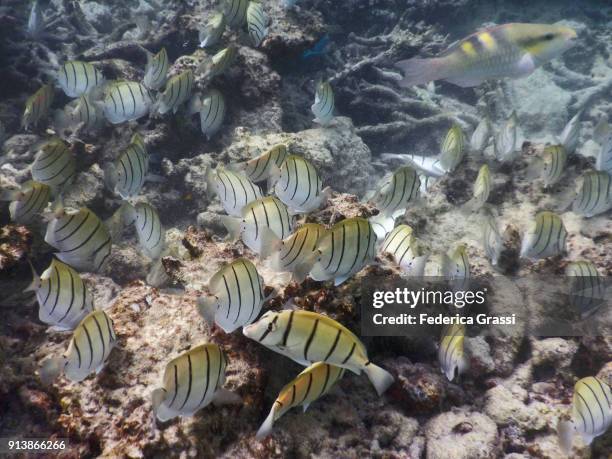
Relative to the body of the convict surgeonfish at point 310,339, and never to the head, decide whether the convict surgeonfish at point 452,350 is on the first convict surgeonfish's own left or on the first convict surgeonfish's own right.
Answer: on the first convict surgeonfish's own right

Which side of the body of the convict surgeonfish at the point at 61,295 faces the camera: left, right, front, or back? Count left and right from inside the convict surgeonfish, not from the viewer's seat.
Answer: right

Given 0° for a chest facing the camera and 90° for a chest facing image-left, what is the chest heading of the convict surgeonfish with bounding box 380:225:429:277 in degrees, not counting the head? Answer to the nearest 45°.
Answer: approximately 90°

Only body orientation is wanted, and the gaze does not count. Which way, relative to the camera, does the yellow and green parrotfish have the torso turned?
to the viewer's right

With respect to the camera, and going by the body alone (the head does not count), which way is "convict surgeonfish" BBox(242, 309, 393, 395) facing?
to the viewer's left

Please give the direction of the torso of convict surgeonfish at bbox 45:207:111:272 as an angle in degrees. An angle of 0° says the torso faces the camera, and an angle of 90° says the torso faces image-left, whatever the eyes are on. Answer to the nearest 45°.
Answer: approximately 270°
